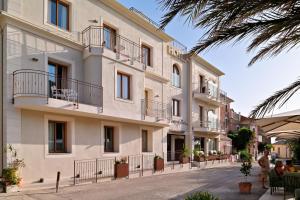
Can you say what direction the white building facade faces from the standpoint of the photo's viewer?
facing the viewer and to the right of the viewer

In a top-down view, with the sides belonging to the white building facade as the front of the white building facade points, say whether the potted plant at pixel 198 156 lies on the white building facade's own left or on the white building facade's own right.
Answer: on the white building facade's own left

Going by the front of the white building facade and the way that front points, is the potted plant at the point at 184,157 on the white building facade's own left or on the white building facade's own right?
on the white building facade's own left
